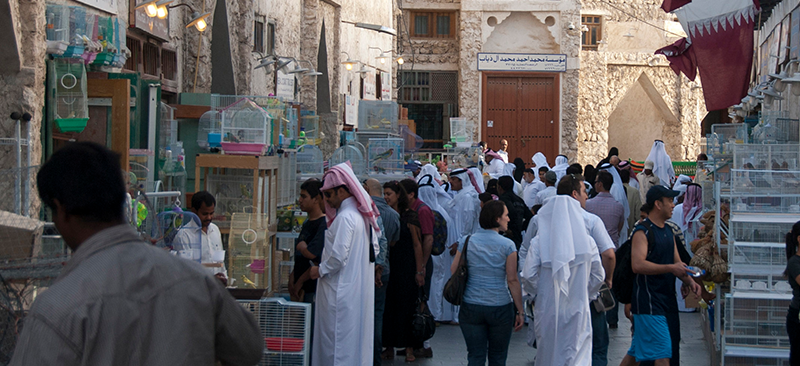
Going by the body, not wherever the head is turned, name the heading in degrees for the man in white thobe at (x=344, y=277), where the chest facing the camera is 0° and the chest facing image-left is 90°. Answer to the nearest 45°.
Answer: approximately 90°

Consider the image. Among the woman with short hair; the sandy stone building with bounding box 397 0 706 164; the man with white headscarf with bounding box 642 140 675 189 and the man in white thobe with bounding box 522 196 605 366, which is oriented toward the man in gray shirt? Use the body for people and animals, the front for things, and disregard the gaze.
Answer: the sandy stone building

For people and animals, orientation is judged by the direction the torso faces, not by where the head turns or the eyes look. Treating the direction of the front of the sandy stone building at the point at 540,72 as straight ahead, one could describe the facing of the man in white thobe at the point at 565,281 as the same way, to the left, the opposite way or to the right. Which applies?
the opposite way

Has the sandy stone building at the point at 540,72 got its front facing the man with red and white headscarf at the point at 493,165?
yes

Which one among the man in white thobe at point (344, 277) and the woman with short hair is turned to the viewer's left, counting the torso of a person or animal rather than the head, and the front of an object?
the man in white thobe

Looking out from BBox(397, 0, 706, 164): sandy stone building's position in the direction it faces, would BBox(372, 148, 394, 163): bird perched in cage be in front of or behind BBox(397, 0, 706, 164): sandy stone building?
in front

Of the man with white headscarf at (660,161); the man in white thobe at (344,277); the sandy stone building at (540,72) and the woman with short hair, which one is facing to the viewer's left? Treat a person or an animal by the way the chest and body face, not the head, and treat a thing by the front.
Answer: the man in white thobe

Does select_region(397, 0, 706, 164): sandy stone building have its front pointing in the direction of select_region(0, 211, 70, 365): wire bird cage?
yes

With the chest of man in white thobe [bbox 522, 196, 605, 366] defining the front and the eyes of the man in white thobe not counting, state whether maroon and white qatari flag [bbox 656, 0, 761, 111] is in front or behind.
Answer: in front

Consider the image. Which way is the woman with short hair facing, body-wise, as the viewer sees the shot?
away from the camera

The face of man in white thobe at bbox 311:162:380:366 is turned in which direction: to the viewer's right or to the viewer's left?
to the viewer's left
